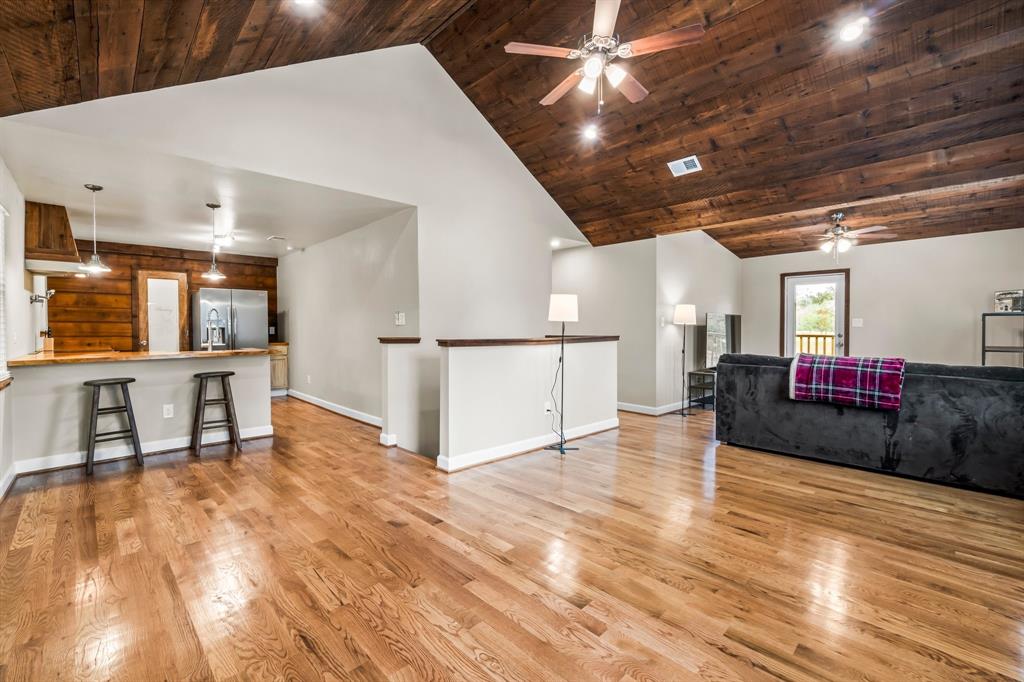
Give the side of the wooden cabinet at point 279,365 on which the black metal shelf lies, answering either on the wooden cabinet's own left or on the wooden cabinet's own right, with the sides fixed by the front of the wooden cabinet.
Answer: on the wooden cabinet's own left

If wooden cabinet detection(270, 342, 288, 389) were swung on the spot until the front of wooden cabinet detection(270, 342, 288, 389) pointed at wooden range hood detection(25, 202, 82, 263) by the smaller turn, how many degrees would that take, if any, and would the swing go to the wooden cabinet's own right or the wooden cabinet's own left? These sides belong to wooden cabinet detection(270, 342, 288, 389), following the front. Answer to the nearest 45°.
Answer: approximately 45° to the wooden cabinet's own right

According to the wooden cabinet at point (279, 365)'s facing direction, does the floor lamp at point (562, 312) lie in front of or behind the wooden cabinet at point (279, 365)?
in front

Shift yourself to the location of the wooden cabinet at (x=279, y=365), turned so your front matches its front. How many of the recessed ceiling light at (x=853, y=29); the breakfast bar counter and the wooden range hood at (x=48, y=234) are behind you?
0

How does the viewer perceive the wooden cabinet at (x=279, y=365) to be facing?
facing the viewer

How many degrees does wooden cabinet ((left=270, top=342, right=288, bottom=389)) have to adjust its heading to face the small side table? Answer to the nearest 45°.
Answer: approximately 45° to its left

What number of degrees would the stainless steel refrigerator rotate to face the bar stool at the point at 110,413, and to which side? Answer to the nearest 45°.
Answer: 0° — it already faces it

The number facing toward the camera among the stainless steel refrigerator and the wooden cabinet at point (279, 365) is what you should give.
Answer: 2

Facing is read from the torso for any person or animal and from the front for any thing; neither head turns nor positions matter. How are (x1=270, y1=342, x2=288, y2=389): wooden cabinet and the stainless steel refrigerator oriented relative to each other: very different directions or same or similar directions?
same or similar directions

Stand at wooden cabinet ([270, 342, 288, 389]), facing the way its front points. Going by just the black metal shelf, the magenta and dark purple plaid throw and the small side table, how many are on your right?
0

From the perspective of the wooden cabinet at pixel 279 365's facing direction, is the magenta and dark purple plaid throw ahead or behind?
ahead

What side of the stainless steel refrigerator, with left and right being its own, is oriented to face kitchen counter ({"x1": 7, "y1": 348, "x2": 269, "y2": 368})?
front

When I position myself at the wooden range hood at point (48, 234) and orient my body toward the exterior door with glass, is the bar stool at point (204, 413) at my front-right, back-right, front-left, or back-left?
front-right

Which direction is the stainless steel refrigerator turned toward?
toward the camera

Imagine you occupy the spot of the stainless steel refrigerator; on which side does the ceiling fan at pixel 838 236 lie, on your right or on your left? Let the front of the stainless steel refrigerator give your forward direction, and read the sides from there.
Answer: on your left
